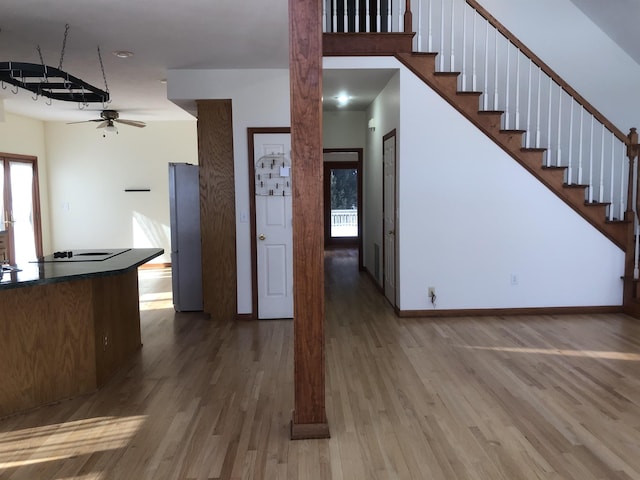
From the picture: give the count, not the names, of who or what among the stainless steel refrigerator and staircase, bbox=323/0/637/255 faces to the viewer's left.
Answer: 1

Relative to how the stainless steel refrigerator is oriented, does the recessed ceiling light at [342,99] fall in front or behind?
behind

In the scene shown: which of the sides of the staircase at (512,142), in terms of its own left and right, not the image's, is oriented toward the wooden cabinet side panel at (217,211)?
back

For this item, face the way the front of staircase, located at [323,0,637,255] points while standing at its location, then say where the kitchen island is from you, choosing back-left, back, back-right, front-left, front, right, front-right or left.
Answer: back-right

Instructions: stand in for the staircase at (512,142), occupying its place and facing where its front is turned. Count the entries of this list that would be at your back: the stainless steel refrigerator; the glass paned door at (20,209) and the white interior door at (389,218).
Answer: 3

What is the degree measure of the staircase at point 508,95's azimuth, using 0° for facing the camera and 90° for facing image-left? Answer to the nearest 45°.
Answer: approximately 270°

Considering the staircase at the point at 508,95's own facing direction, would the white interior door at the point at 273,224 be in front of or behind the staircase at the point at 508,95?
behind

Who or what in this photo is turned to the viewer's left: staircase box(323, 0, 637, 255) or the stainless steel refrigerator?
the stainless steel refrigerator

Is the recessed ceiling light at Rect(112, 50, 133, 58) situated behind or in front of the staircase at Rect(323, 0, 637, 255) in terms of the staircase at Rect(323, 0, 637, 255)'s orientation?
behind

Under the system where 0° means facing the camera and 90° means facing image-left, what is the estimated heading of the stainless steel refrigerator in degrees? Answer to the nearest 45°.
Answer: approximately 90°

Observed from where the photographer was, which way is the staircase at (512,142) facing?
facing to the right of the viewer

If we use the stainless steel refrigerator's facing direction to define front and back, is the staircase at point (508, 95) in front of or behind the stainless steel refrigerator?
behind

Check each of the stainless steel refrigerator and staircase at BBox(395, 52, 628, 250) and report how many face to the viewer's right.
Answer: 1
